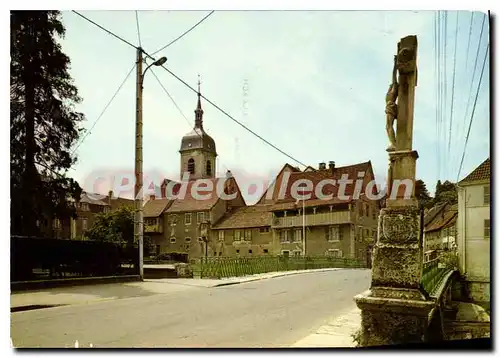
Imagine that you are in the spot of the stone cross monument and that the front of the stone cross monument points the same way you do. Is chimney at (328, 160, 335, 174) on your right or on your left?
on your right

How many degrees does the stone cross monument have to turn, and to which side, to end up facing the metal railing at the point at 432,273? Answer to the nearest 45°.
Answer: approximately 90° to its right

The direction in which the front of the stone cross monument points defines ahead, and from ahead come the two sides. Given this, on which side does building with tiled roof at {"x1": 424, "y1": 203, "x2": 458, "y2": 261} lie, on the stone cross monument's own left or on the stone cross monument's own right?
on the stone cross monument's own right

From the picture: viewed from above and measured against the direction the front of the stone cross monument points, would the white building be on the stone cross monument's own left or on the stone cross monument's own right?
on the stone cross monument's own right

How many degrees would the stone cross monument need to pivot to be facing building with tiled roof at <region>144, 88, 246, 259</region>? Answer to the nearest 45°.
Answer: approximately 45° to its right

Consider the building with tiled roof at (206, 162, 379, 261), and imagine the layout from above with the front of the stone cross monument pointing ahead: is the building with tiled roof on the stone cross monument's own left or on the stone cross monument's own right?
on the stone cross monument's own right

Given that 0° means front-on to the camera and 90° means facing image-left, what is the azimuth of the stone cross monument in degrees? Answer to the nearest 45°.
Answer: approximately 90°
